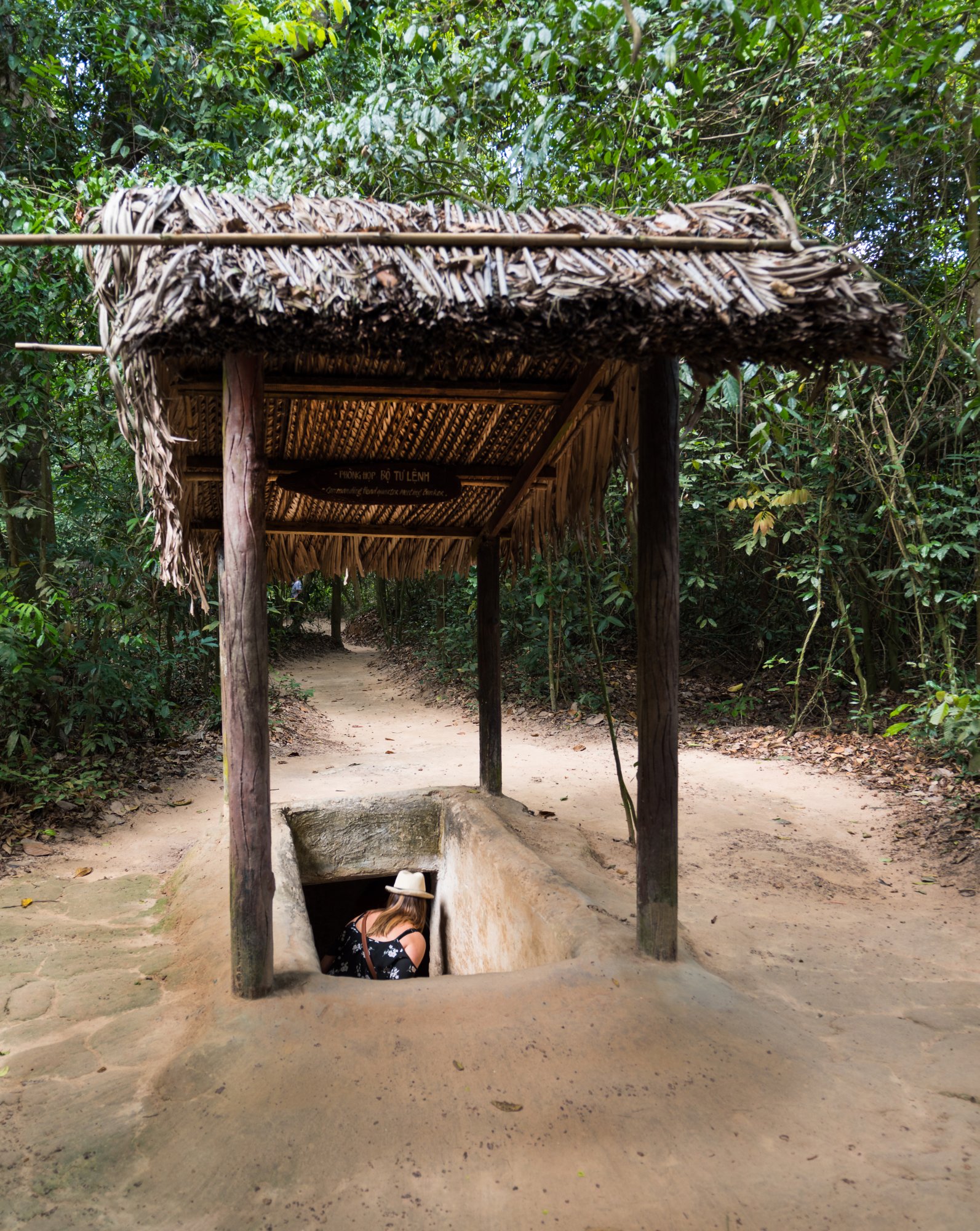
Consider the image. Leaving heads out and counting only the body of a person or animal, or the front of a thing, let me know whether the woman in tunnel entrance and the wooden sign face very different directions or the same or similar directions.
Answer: very different directions

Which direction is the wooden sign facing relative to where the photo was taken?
toward the camera

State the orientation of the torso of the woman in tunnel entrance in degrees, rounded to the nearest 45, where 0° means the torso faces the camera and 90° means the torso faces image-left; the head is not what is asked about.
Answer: approximately 180°

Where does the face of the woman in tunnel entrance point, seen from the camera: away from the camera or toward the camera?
away from the camera

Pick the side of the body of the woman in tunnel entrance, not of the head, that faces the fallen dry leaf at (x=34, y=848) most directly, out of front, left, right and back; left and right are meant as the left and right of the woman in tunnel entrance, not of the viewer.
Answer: left

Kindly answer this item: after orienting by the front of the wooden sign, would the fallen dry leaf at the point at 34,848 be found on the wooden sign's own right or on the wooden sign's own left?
on the wooden sign's own right

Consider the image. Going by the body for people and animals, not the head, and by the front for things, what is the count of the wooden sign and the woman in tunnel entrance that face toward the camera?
1
